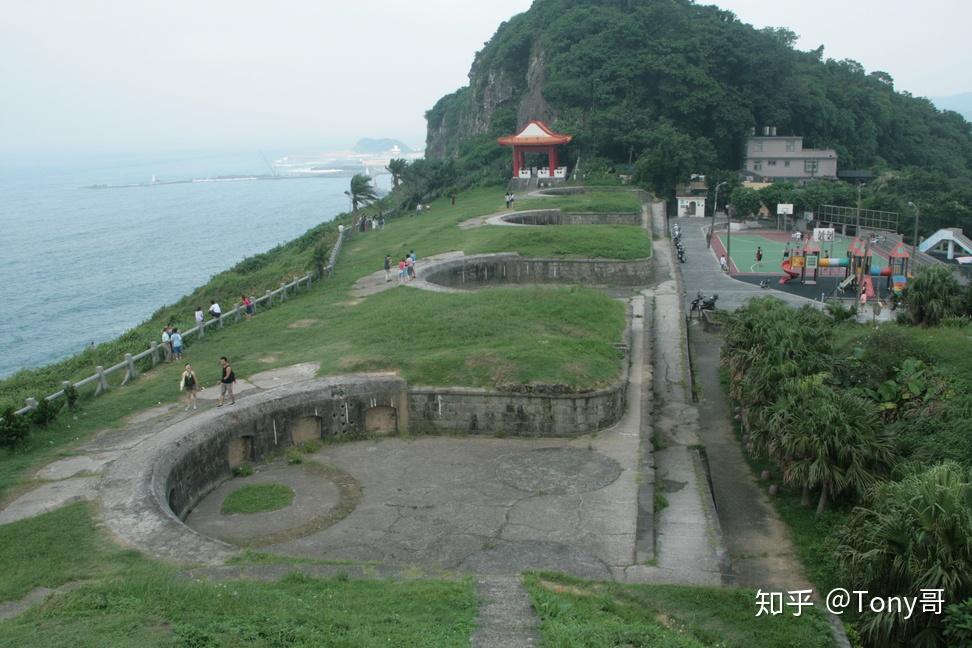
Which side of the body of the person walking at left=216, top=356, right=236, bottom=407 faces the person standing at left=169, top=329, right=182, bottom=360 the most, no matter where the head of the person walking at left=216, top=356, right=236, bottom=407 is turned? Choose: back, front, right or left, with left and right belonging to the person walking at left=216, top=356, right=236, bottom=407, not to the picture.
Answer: right

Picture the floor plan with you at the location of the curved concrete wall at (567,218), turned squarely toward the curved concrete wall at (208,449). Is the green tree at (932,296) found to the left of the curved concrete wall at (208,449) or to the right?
left

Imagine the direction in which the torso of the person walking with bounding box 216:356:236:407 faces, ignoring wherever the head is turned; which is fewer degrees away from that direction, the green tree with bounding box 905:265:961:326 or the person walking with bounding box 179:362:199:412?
the person walking

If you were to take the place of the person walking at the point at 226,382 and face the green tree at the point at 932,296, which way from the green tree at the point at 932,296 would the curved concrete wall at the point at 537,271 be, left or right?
left

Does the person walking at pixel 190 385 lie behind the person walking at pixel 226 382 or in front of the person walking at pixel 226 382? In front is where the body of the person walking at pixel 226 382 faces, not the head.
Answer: in front
